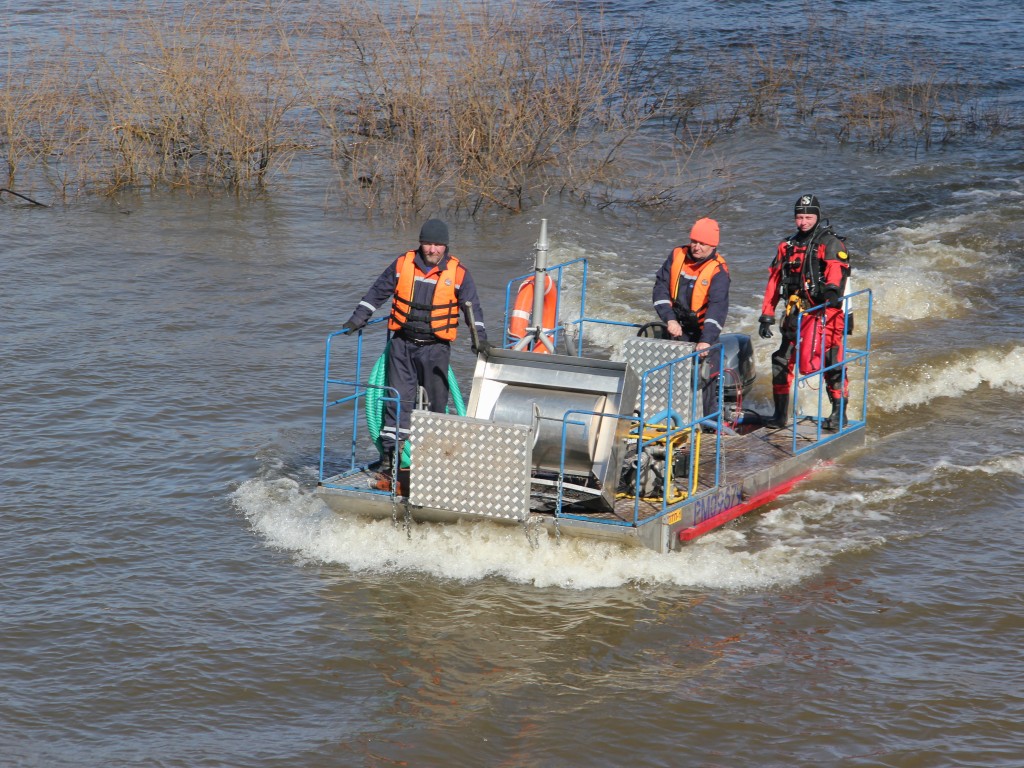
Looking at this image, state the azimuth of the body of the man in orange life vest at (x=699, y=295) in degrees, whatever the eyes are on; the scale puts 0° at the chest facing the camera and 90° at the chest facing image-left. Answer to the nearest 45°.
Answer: approximately 45°

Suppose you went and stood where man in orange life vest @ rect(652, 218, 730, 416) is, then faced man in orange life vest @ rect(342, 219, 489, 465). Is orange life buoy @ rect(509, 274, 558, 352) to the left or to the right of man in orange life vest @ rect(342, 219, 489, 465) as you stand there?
right

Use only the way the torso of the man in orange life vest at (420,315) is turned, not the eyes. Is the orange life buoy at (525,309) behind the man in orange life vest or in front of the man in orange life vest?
behind

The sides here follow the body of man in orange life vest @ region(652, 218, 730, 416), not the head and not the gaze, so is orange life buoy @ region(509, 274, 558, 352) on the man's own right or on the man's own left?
on the man's own right
